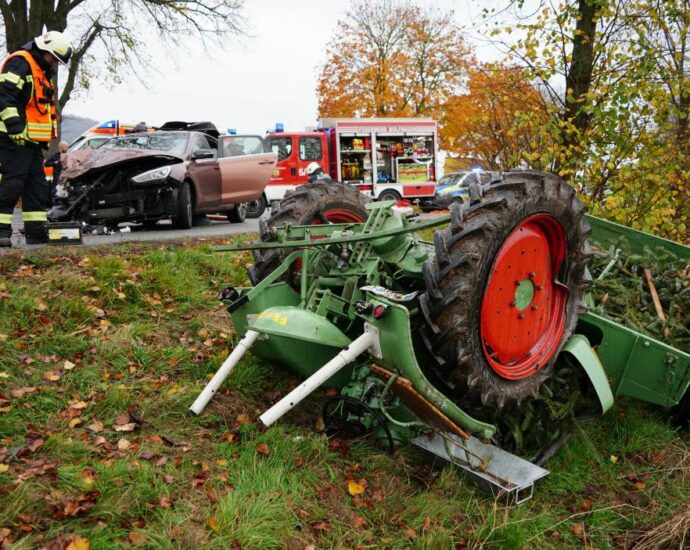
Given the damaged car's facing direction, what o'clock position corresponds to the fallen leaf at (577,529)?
The fallen leaf is roughly at 10 o'clock from the damaged car.

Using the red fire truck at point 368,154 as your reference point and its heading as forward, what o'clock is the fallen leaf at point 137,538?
The fallen leaf is roughly at 9 o'clock from the red fire truck.

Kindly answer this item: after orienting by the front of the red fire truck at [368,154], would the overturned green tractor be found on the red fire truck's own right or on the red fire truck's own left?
on the red fire truck's own left

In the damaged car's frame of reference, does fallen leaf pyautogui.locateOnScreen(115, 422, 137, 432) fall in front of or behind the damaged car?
in front

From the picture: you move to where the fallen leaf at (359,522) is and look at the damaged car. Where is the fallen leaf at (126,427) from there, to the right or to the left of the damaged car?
left

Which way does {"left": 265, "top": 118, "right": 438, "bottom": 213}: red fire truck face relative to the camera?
to the viewer's left

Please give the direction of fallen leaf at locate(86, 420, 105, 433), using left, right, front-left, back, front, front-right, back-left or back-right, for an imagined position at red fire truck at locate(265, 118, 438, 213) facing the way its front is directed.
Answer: left

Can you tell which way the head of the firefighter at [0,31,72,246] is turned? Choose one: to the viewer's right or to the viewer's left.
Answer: to the viewer's right

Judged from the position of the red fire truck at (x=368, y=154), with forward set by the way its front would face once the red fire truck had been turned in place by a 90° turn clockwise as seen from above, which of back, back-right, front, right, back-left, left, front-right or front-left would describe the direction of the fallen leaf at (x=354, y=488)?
back

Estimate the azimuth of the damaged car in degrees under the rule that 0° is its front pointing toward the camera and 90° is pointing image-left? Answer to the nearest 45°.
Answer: approximately 45°

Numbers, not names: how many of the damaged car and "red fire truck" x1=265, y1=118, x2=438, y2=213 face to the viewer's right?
0

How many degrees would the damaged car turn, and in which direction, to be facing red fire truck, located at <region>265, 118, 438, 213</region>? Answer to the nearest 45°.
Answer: approximately 180°

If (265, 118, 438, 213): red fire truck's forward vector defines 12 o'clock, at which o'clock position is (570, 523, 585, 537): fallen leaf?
The fallen leaf is roughly at 9 o'clock from the red fire truck.

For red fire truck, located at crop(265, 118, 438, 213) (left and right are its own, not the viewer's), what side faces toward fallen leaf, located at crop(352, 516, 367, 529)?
left

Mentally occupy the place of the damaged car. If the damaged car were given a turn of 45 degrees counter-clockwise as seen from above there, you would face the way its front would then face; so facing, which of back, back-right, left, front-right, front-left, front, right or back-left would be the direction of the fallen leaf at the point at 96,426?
front

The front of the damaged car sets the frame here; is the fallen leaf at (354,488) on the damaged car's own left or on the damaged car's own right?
on the damaged car's own left

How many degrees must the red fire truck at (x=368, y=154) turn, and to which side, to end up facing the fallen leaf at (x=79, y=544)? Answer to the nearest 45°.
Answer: approximately 90° to its left
